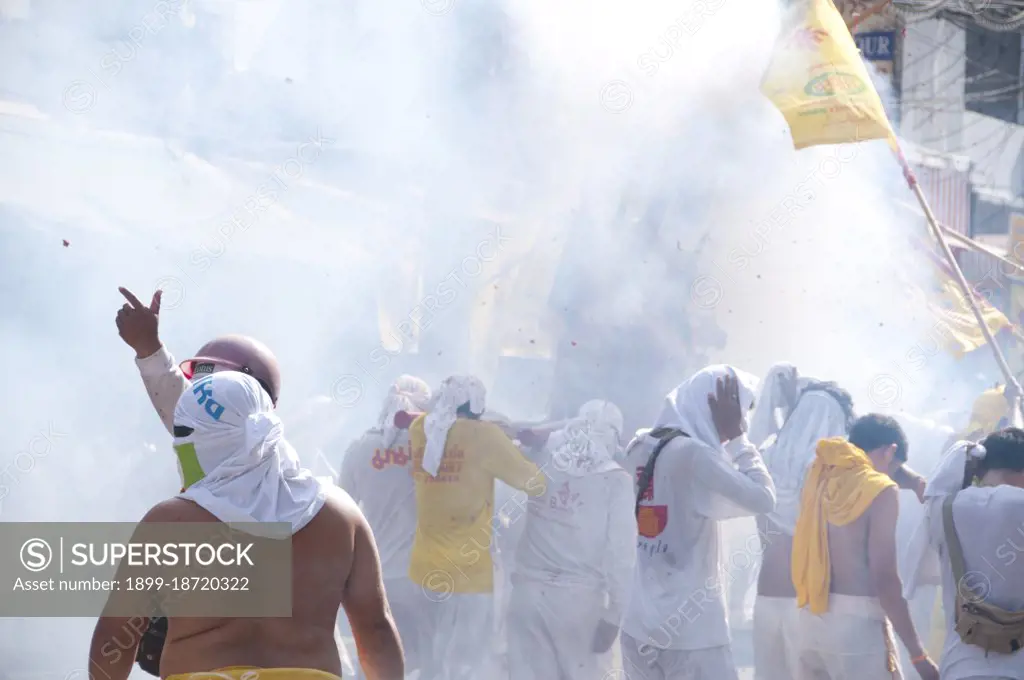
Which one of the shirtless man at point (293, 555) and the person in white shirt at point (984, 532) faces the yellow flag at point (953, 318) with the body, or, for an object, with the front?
the person in white shirt

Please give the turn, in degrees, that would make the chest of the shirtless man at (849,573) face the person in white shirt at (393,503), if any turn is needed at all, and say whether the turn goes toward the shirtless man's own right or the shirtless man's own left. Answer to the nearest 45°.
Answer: approximately 135° to the shirtless man's own left

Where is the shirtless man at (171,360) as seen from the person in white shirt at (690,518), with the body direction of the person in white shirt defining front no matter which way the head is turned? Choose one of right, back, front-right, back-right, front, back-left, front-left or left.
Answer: back

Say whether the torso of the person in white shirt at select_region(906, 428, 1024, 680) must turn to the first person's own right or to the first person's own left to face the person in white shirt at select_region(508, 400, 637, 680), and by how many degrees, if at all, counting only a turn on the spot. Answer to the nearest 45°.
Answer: approximately 45° to the first person's own left

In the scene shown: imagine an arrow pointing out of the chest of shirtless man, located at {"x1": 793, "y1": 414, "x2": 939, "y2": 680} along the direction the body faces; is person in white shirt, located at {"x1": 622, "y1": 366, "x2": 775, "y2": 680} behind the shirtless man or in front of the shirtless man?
behind

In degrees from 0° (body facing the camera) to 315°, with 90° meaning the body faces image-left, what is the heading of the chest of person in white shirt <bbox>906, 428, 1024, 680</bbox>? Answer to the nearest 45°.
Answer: approximately 180°

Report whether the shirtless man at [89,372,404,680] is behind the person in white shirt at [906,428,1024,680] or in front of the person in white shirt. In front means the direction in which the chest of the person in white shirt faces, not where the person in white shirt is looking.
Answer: behind

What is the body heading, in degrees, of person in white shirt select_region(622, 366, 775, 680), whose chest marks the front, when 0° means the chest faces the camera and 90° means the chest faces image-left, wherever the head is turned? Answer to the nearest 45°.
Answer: approximately 225°

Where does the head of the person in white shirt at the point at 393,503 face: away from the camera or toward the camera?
away from the camera

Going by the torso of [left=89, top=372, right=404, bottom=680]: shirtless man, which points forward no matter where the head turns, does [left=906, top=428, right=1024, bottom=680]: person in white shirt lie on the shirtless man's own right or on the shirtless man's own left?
on the shirtless man's own right

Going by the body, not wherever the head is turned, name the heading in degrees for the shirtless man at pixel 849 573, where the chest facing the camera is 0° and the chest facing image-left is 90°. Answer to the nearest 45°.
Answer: approximately 225°

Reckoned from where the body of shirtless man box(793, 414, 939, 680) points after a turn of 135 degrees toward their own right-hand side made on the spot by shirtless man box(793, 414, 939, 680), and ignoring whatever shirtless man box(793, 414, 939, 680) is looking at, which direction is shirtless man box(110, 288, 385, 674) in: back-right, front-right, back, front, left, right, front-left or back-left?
front-right
